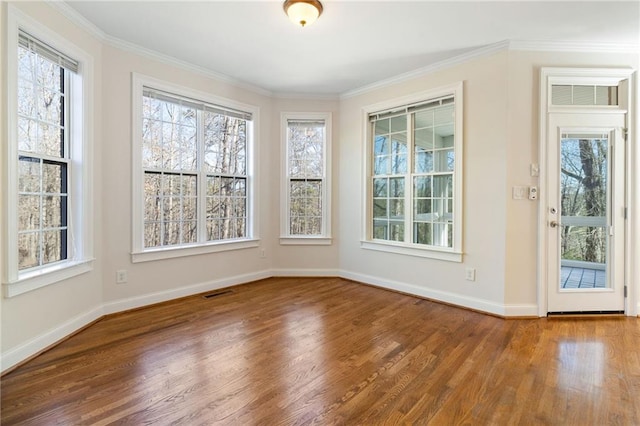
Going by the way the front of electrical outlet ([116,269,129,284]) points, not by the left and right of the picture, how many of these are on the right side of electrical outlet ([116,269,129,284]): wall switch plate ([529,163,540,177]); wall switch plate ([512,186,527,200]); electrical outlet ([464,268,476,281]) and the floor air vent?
0

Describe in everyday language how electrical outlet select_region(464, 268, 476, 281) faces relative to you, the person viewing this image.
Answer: facing the viewer

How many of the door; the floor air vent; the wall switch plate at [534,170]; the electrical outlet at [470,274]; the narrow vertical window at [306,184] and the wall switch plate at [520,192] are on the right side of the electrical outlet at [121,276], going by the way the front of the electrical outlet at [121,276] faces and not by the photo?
0

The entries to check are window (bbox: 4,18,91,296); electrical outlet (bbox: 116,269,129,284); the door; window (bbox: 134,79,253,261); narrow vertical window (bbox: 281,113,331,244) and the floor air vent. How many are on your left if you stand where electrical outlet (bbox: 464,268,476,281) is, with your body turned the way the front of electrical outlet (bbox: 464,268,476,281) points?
1

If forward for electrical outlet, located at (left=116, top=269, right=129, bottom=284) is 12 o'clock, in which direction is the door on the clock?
The door is roughly at 10 o'clock from the electrical outlet.

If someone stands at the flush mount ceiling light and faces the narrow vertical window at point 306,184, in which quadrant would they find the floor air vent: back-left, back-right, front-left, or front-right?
front-left

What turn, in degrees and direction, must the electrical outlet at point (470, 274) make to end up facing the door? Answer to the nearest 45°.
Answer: approximately 90° to its left

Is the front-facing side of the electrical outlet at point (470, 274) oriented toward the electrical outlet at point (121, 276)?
no

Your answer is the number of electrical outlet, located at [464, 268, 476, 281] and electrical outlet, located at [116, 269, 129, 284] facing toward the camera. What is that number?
2

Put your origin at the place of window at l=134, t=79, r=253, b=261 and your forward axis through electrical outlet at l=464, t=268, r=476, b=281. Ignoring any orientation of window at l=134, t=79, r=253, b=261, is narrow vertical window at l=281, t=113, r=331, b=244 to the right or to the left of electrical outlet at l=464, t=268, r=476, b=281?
left

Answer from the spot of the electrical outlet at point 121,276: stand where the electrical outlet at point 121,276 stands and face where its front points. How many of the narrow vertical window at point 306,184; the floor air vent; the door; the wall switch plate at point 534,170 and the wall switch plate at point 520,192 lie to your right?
0

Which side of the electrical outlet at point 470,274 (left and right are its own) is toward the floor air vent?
right

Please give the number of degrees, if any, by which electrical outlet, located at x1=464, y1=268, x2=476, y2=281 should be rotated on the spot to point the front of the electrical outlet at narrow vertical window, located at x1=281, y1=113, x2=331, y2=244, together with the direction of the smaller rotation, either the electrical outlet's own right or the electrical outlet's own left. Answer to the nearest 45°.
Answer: approximately 90° to the electrical outlet's own right

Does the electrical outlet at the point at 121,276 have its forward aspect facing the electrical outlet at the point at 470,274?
no

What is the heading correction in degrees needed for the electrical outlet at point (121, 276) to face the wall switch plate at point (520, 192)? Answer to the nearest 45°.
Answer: approximately 45° to its left
